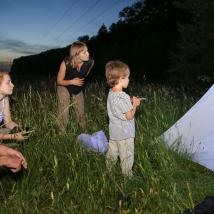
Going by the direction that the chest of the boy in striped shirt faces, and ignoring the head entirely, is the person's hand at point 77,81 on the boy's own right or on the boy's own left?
on the boy's own left

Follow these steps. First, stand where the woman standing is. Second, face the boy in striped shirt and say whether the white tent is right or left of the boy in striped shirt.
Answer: left

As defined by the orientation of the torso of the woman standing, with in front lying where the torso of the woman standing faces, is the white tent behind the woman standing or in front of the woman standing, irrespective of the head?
in front

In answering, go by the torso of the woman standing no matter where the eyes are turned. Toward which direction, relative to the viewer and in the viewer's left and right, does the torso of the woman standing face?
facing the viewer and to the right of the viewer

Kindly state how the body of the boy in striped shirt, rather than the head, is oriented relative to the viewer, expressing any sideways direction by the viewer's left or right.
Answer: facing away from the viewer and to the right of the viewer

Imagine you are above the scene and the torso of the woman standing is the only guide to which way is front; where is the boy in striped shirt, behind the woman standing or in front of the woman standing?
in front

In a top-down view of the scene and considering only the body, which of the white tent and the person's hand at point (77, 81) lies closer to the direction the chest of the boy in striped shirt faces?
the white tent

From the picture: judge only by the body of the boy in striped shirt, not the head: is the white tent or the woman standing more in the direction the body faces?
the white tent

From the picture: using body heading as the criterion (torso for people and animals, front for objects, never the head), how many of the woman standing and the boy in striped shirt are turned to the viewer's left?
0

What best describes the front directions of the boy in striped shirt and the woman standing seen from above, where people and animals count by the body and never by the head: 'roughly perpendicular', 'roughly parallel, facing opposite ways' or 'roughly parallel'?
roughly perpendicular

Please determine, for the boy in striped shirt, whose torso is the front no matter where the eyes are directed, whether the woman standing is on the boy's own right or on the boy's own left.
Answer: on the boy's own left
